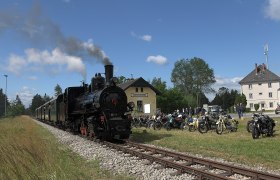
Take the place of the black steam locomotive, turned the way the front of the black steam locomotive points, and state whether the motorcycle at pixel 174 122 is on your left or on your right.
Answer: on your left

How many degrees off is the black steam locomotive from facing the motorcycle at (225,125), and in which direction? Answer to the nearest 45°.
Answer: approximately 45° to its left

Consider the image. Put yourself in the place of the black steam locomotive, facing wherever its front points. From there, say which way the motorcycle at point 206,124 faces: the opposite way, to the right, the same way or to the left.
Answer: to the right

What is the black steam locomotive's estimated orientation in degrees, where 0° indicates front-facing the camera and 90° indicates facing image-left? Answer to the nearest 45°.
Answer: approximately 315°

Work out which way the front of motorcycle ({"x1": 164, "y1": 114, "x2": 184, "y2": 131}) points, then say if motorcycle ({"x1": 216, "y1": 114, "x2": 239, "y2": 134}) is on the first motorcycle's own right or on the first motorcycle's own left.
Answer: on the first motorcycle's own left
